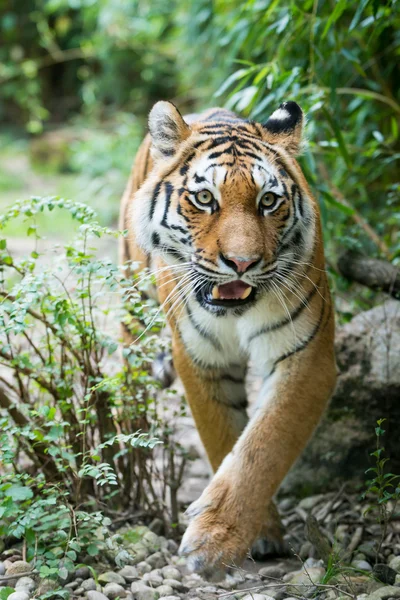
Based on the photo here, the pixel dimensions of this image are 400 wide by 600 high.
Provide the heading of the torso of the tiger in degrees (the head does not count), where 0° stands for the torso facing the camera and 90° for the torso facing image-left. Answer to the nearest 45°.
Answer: approximately 0°
